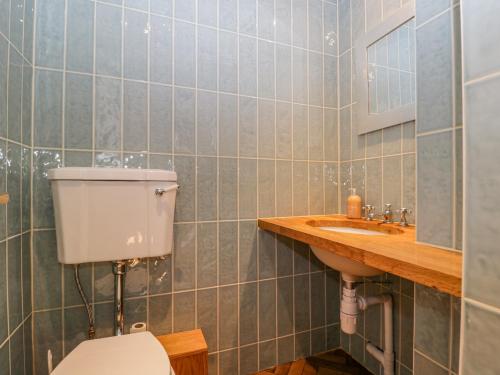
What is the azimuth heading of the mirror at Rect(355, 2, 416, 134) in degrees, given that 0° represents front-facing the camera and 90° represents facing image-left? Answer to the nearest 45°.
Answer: approximately 45°

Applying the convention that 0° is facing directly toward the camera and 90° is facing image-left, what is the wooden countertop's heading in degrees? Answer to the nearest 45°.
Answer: approximately 45°

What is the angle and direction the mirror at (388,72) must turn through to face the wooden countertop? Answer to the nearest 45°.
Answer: approximately 45° to its left

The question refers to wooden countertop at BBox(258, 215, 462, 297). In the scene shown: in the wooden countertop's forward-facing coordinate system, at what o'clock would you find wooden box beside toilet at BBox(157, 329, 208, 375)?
The wooden box beside toilet is roughly at 2 o'clock from the wooden countertop.

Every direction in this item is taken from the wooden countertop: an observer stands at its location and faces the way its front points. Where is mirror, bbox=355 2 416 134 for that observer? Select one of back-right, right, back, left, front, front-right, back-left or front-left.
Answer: back-right
